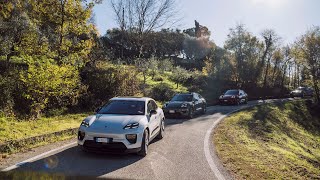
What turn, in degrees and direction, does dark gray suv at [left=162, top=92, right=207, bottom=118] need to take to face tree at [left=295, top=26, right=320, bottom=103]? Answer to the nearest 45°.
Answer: approximately 180°

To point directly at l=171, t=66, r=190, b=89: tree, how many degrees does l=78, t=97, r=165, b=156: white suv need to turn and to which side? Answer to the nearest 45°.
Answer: approximately 135° to its right

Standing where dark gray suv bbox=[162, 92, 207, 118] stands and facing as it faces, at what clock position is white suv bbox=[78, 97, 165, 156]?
The white suv is roughly at 11 o'clock from the dark gray suv.

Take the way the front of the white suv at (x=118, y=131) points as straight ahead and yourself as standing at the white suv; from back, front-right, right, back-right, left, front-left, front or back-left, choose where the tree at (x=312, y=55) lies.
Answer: back

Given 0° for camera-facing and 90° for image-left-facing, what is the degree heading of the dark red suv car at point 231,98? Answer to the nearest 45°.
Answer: approximately 45°
